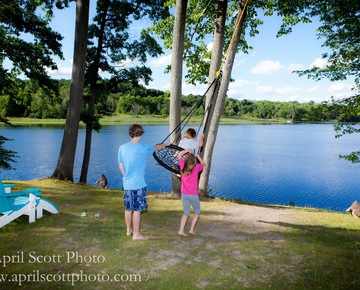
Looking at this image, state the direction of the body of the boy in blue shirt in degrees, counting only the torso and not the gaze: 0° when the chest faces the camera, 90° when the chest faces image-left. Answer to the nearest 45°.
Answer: approximately 225°

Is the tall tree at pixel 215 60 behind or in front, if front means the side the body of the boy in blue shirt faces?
in front

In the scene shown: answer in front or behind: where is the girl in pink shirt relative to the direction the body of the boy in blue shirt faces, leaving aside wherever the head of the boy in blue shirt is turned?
in front

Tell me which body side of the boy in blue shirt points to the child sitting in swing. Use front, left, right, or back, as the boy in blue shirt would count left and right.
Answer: front

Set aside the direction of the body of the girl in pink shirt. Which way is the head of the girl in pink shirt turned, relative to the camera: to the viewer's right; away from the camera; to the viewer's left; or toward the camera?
away from the camera

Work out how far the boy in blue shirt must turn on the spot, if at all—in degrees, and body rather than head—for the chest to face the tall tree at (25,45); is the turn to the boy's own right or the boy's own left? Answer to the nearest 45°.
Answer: approximately 90° to the boy's own left
